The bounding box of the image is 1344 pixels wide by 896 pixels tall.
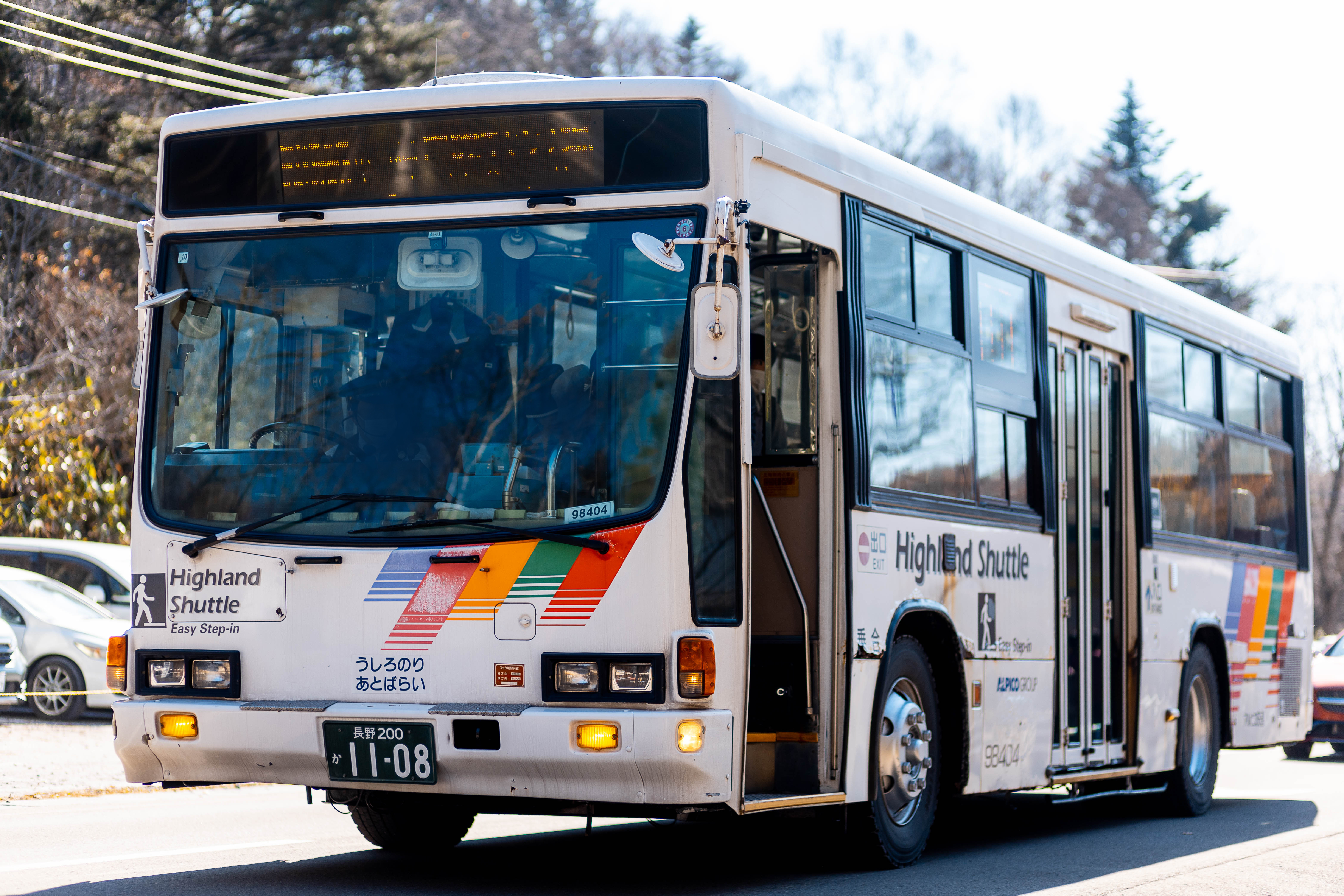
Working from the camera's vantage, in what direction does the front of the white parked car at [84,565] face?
facing the viewer and to the right of the viewer

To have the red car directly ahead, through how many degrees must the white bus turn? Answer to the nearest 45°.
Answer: approximately 180°

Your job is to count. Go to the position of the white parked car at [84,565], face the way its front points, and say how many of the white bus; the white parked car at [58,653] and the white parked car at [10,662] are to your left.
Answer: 0

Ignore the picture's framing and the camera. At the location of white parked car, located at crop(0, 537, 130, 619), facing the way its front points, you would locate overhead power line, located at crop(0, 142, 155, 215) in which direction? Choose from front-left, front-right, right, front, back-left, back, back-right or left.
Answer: back-left

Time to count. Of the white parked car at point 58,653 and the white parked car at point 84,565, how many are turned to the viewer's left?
0

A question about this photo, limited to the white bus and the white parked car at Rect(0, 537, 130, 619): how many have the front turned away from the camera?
0

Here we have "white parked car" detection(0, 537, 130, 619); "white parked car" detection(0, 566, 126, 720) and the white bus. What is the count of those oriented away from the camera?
0

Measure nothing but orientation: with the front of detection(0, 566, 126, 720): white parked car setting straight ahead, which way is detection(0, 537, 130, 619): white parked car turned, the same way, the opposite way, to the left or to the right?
the same way

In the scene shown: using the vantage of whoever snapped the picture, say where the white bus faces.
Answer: facing the viewer and to the left of the viewer

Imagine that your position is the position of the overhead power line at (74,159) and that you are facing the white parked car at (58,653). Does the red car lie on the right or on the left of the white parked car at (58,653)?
left
